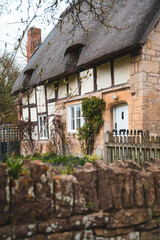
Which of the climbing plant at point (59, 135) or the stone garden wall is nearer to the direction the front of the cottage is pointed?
the stone garden wall

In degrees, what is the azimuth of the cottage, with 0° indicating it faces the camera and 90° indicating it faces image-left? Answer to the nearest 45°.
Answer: approximately 45°

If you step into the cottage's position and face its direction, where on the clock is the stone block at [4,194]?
The stone block is roughly at 11 o'clock from the cottage.

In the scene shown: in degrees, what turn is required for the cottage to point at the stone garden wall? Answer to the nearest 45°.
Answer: approximately 45° to its left
